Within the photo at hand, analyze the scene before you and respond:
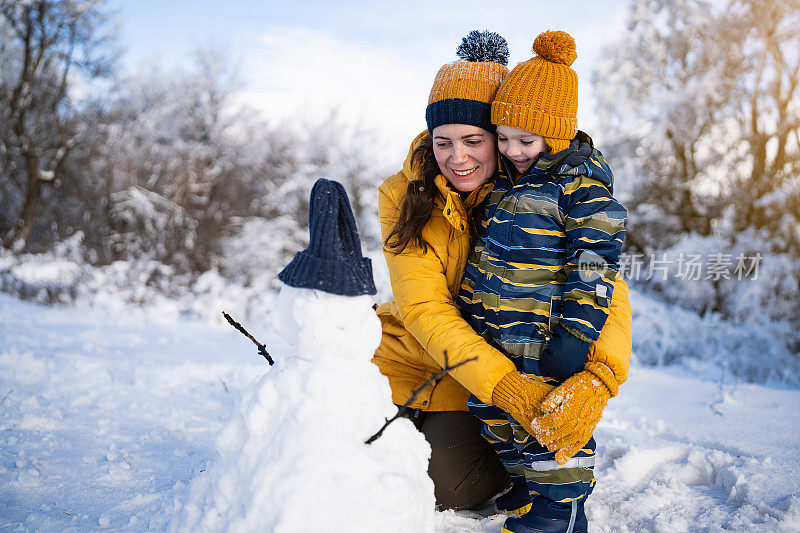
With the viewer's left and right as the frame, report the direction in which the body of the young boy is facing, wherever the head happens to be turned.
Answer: facing the viewer and to the left of the viewer

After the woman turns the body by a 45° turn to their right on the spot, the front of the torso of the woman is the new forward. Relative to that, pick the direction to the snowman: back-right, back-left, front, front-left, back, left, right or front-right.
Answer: front

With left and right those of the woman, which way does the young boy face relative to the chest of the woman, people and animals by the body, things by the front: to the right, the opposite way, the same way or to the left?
to the right

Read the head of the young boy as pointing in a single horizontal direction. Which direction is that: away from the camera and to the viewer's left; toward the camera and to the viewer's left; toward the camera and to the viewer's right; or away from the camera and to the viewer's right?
toward the camera and to the viewer's left

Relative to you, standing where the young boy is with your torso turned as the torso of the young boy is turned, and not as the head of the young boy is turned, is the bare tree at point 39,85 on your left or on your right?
on your right

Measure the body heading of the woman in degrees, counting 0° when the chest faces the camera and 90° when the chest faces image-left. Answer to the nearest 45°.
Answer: approximately 315°

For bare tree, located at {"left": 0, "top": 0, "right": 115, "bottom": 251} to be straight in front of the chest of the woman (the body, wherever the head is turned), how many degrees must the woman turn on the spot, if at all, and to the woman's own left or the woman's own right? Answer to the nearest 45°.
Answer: approximately 180°
